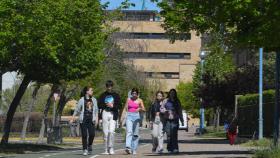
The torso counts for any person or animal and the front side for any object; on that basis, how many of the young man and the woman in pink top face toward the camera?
2

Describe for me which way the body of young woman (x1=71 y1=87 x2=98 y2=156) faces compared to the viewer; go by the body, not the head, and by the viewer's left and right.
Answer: facing the viewer

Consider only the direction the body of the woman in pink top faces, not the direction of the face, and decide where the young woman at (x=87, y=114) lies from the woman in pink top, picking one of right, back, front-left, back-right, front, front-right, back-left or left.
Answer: right

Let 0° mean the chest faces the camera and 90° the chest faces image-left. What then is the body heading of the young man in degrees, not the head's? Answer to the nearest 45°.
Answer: approximately 0°

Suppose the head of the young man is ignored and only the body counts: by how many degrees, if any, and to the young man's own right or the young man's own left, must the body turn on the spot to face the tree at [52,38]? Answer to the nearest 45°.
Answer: approximately 135° to the young man's own right

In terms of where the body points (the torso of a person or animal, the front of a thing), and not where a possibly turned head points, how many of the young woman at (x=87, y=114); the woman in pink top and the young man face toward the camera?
3

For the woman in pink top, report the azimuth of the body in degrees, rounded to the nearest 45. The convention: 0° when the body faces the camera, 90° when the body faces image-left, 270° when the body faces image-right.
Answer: approximately 0°

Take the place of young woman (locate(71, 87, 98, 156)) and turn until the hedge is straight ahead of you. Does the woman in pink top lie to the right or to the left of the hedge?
right
